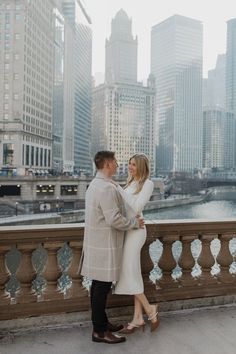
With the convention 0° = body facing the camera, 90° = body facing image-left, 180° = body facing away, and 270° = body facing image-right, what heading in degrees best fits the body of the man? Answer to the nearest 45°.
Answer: approximately 270°

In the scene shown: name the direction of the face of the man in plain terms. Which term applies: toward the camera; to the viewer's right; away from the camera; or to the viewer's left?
to the viewer's right

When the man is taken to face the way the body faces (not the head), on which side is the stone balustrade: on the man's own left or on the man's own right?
on the man's own left

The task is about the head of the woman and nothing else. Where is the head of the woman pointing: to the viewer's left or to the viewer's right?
to the viewer's left
